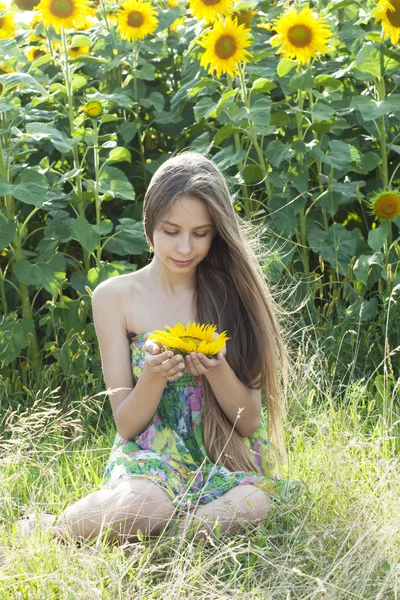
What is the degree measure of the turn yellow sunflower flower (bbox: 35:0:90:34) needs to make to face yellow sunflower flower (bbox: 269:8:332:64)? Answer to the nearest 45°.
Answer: approximately 90° to its left

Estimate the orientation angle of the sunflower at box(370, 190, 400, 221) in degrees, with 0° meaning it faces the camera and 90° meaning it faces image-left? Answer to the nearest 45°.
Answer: approximately 0°

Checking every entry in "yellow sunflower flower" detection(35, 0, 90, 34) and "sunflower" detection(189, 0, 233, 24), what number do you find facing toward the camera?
2
